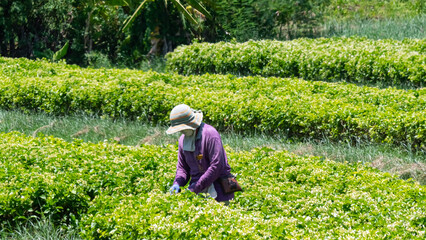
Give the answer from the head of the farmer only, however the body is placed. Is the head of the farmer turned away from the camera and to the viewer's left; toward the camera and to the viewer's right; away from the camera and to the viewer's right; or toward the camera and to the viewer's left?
toward the camera and to the viewer's left

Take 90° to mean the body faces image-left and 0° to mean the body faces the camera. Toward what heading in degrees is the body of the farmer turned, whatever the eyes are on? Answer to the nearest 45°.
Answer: approximately 45°
